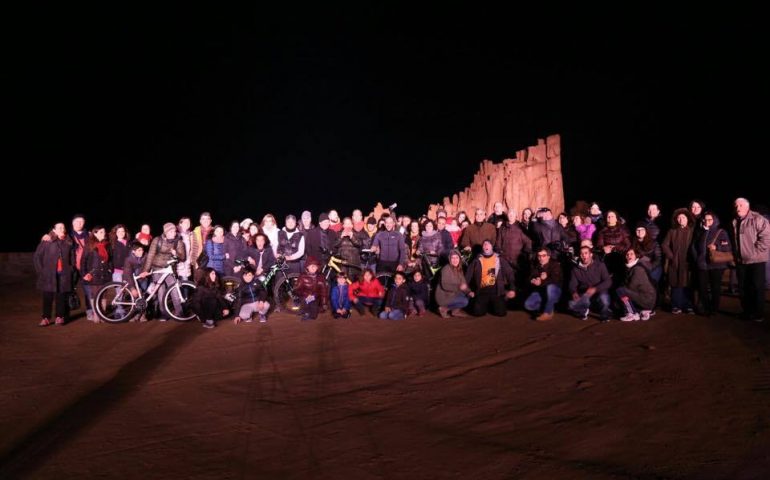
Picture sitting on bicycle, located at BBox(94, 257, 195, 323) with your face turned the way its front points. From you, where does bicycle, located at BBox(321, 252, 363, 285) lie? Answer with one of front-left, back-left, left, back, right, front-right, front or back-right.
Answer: front

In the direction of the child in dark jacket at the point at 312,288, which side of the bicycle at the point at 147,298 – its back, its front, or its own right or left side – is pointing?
front

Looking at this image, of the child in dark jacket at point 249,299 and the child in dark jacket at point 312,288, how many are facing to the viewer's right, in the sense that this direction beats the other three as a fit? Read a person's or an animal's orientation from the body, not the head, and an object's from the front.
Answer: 0

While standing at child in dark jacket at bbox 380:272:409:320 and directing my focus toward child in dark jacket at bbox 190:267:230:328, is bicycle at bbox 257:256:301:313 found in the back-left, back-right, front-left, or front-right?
front-right

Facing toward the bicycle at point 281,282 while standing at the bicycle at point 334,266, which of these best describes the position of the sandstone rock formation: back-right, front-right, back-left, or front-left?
back-right

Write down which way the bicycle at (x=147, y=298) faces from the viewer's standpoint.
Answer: facing to the right of the viewer

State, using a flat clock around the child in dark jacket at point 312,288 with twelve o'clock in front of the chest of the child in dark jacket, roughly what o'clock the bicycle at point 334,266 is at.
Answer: The bicycle is roughly at 7 o'clock from the child in dark jacket.

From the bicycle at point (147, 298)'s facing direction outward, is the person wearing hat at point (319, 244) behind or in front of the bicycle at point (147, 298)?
in front

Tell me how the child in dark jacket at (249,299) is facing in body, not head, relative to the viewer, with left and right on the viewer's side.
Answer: facing the viewer

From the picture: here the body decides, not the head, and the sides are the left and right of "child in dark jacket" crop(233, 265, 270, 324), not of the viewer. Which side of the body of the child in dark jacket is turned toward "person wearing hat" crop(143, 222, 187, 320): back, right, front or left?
right

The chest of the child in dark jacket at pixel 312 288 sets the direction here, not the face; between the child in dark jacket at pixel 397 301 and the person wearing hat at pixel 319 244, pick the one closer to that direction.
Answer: the child in dark jacket

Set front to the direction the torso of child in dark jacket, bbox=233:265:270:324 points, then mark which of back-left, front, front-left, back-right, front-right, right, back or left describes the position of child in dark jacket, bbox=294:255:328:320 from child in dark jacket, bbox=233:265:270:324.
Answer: left

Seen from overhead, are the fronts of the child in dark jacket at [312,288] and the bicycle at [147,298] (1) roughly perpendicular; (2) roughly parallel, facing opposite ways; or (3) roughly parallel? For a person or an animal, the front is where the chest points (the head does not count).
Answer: roughly perpendicular

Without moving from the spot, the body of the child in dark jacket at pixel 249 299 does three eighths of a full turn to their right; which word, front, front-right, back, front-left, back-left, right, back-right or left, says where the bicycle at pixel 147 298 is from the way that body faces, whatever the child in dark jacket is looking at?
front-left

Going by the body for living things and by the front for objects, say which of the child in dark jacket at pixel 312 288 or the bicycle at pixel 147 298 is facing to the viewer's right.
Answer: the bicycle

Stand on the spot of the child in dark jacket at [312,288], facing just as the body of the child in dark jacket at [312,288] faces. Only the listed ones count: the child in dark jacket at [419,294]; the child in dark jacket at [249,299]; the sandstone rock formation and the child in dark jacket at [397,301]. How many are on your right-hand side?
1
